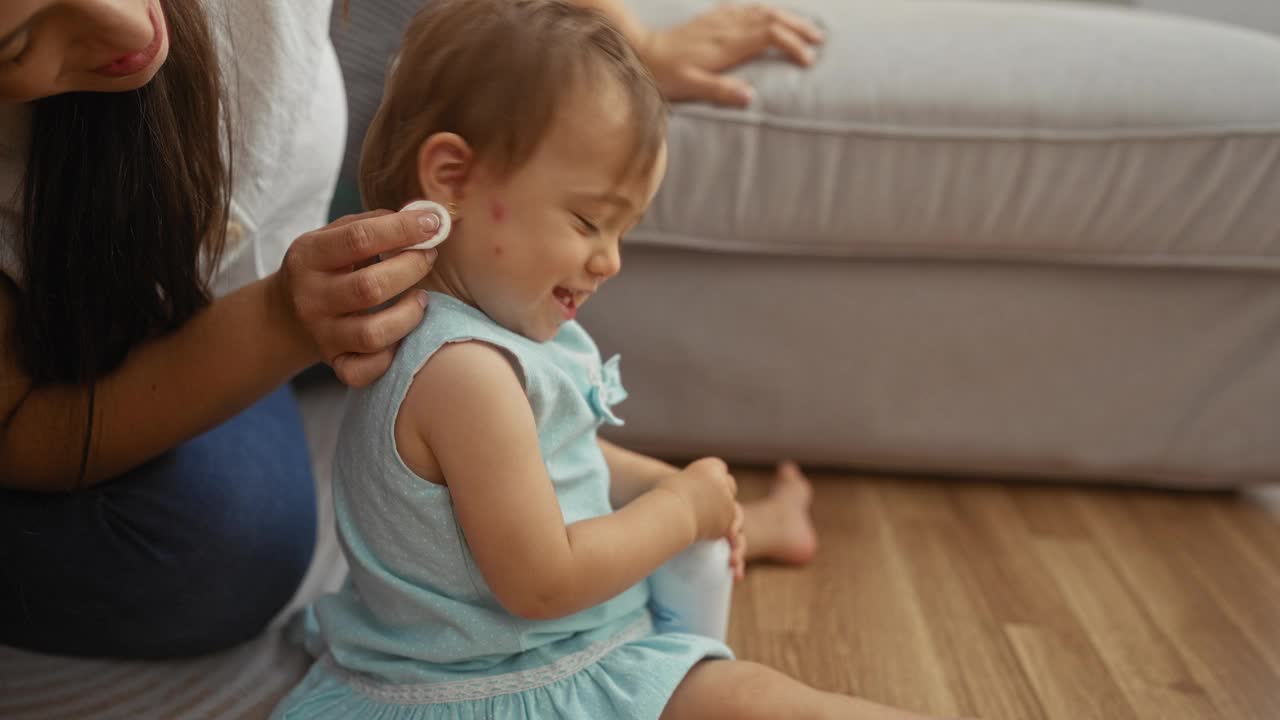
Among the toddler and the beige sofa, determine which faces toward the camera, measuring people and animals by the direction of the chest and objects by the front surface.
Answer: the beige sofa

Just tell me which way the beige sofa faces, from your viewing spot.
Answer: facing the viewer

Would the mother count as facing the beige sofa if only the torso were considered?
no

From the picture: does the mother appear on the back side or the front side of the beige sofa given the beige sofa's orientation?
on the front side

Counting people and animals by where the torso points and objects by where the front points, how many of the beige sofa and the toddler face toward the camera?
1

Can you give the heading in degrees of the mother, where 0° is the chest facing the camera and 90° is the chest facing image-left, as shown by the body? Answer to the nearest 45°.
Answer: approximately 315°

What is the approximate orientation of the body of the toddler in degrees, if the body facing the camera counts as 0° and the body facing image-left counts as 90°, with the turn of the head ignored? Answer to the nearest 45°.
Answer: approximately 270°

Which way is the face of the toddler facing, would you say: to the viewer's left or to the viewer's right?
to the viewer's right

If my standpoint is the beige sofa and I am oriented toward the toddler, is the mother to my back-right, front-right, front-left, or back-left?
front-right

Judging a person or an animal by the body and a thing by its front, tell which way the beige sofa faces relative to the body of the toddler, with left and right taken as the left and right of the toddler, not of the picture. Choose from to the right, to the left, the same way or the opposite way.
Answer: to the right

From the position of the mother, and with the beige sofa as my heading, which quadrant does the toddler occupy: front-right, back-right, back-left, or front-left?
front-right

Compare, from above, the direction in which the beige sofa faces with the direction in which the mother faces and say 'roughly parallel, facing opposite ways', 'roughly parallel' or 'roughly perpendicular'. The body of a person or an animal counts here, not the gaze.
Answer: roughly perpendicular

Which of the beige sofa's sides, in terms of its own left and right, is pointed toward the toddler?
front
